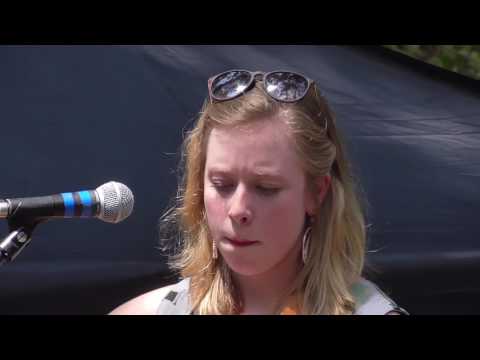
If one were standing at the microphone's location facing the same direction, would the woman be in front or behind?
in front

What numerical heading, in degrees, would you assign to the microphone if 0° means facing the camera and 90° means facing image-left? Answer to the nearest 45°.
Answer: approximately 270°
